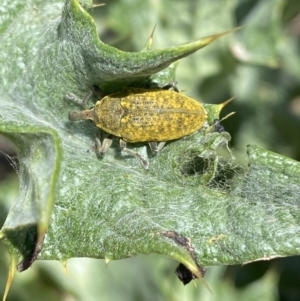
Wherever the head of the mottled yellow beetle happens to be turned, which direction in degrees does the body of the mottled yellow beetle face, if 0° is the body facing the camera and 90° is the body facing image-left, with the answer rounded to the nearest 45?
approximately 90°
